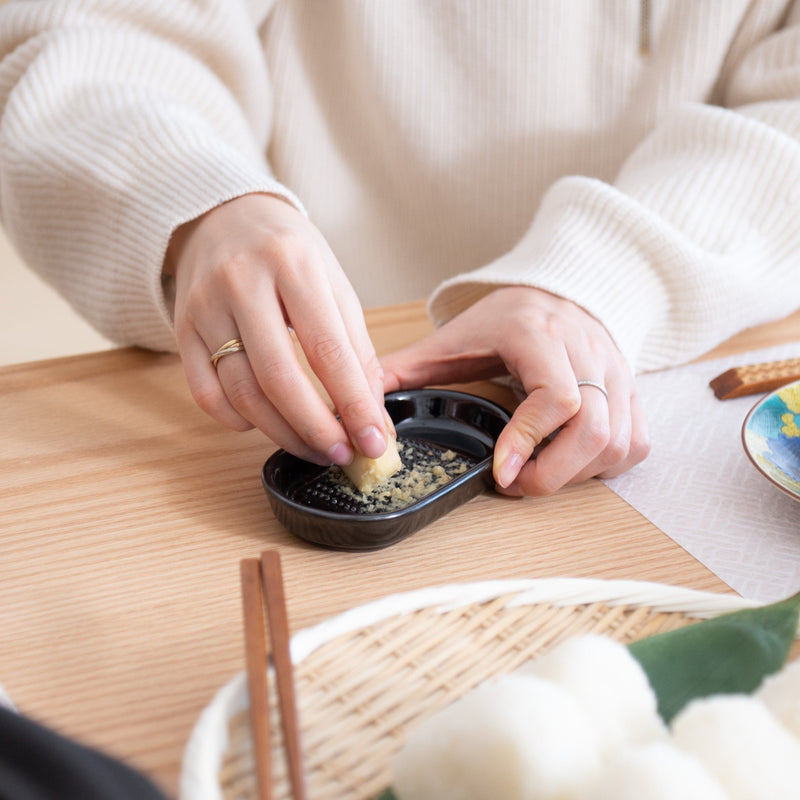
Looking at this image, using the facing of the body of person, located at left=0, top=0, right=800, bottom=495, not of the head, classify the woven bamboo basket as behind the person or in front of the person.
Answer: in front

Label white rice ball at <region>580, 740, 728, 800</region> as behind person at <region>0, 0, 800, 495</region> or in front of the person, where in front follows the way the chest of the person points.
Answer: in front

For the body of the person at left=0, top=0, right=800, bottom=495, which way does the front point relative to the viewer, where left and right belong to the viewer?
facing the viewer

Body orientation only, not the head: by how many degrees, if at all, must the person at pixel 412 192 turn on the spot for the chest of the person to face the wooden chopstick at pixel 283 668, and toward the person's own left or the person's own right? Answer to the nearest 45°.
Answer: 0° — they already face it

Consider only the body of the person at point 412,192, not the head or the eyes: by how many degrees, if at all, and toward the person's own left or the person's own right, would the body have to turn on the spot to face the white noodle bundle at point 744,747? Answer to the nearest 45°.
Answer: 0° — they already face it

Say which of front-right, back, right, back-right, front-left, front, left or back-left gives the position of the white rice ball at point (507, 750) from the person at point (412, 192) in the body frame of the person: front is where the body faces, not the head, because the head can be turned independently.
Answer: front

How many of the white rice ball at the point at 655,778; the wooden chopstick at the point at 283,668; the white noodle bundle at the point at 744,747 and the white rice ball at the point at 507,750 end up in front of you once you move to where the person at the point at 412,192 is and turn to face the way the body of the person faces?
4

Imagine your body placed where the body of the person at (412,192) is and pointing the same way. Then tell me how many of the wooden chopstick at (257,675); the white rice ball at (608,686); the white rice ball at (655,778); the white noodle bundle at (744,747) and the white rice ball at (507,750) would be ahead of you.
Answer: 5

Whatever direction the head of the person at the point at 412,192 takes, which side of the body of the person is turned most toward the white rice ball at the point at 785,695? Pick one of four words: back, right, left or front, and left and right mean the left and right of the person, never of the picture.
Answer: front

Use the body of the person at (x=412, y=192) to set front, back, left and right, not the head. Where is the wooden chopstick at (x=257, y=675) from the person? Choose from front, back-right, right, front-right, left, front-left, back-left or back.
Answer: front
